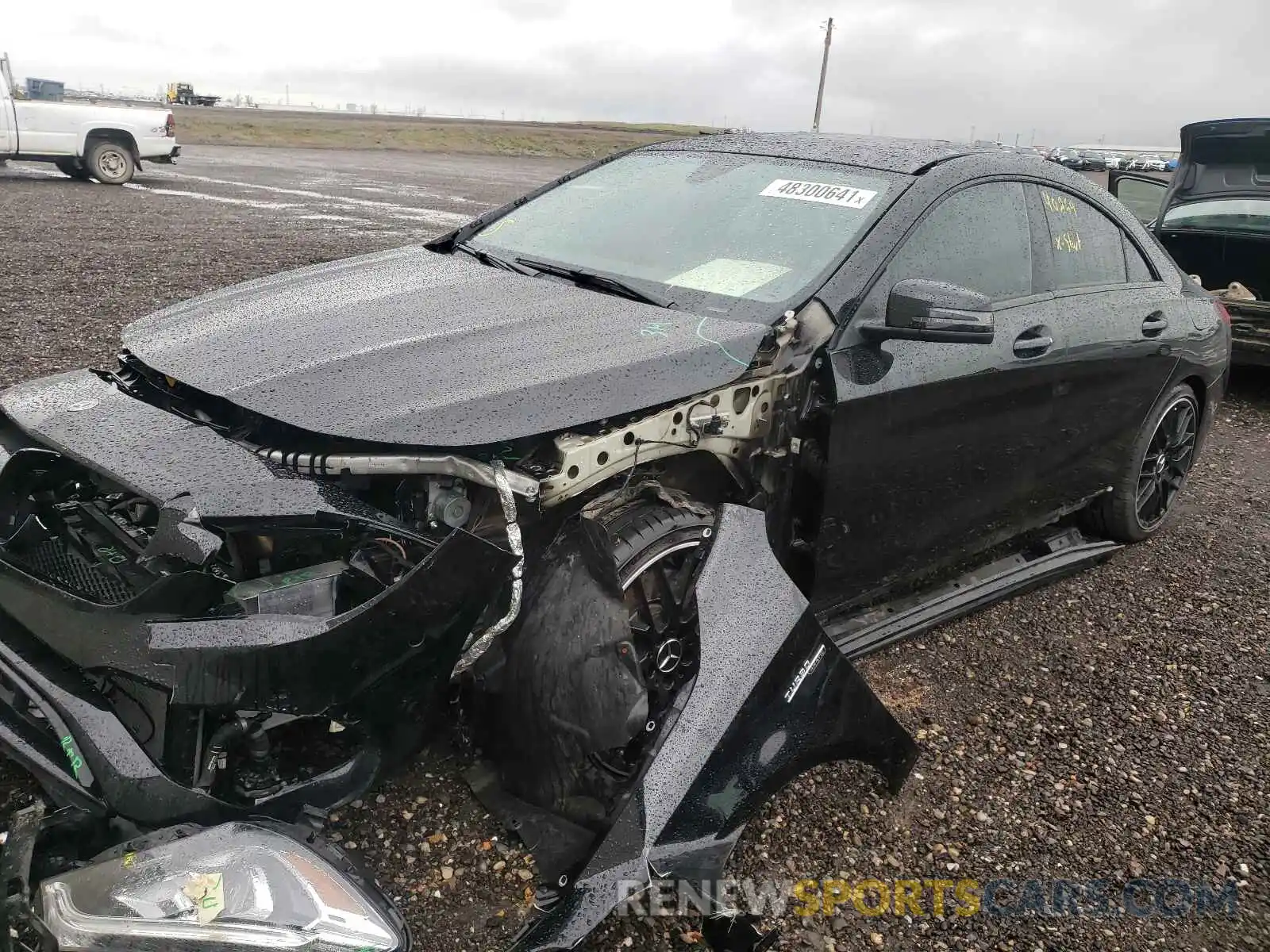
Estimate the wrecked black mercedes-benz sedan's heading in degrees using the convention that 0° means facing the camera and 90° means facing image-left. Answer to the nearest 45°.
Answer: approximately 45°

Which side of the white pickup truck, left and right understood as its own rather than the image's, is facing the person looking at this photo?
left

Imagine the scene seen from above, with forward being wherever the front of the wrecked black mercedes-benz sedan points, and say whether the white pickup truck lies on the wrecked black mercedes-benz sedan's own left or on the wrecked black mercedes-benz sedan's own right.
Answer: on the wrecked black mercedes-benz sedan's own right

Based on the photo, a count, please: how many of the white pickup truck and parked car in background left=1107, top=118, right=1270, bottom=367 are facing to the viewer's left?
1

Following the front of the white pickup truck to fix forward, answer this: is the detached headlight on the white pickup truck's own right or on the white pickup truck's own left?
on the white pickup truck's own left
